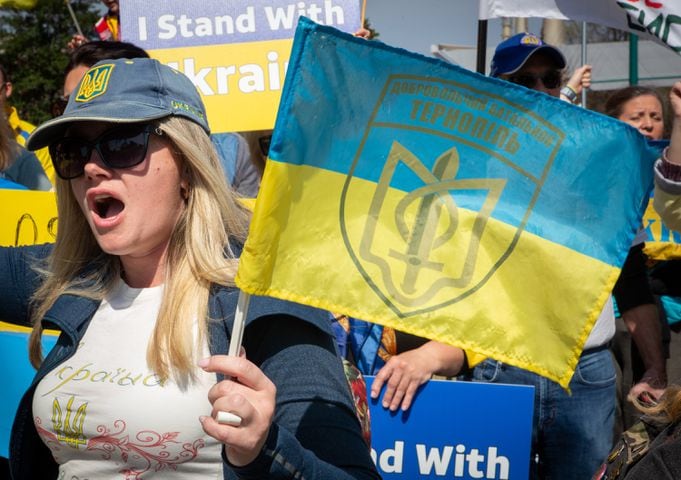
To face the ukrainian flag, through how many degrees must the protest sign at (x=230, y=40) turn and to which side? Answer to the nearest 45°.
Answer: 0° — it already faces it

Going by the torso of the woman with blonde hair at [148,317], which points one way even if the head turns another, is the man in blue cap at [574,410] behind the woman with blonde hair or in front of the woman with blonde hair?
behind

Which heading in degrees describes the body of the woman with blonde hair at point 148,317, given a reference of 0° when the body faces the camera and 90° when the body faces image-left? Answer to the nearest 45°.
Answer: approximately 45°

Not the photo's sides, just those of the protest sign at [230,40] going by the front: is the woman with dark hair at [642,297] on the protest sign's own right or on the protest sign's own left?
on the protest sign's own left

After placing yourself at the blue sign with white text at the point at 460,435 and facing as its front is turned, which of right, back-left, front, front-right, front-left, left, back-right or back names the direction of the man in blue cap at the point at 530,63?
back

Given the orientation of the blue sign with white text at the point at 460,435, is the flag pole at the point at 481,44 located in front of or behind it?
behind

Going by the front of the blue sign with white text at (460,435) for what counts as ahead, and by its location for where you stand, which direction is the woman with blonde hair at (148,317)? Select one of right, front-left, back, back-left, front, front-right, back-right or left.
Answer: front-right

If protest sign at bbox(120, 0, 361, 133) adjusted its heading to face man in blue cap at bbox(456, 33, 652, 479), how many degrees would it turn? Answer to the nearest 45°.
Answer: approximately 45° to its left

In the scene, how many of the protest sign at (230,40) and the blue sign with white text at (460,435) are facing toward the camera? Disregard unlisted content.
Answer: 2
